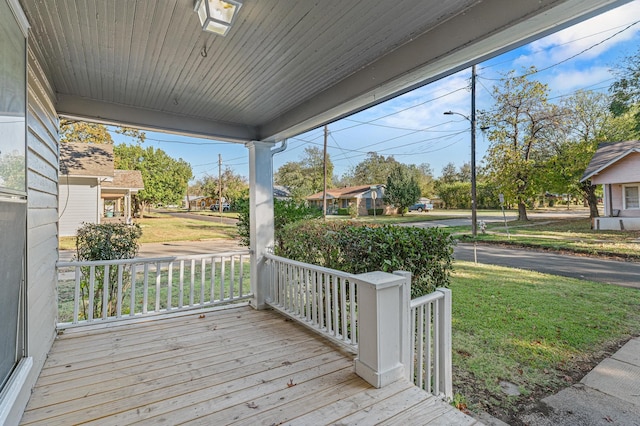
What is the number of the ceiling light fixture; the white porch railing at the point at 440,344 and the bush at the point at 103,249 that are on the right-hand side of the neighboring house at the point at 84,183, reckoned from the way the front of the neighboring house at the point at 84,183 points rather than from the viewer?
3

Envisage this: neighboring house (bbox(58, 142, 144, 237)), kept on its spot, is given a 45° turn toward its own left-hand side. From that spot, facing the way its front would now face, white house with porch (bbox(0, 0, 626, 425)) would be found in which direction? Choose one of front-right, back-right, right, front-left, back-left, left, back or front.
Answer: back-right

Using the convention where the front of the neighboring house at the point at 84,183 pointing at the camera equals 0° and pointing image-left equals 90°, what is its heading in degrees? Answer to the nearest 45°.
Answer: approximately 270°

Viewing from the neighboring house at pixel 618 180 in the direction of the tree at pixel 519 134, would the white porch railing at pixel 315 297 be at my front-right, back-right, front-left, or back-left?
back-left

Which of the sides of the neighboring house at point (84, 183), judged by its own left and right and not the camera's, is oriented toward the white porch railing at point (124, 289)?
right

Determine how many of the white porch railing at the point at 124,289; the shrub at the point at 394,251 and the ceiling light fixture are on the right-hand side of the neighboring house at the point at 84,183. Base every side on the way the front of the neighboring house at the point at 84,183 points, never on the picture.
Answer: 3

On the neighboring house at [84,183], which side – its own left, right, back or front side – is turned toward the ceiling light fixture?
right

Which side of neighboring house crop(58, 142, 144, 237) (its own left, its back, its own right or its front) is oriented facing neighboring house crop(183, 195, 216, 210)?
left

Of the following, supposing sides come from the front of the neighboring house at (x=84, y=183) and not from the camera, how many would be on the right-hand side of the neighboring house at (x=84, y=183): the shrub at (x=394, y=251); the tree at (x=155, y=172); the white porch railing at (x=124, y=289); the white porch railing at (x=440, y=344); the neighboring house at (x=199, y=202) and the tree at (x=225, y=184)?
3

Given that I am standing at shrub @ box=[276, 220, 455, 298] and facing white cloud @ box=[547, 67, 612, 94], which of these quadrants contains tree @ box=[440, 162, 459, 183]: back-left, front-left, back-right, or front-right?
front-left

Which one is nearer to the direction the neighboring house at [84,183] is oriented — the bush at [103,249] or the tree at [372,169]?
the tree

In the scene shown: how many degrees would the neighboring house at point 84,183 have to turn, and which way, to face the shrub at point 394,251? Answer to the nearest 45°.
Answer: approximately 90° to its right

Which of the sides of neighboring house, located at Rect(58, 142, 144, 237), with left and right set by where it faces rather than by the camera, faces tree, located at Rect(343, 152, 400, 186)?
front

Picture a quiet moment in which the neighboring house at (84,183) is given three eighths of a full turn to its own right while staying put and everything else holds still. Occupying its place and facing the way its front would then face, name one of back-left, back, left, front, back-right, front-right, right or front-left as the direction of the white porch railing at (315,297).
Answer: front-left

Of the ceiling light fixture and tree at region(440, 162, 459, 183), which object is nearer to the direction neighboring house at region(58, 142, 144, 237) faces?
the tree

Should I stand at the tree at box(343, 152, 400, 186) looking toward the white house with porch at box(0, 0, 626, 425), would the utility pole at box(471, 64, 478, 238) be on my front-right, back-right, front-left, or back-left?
front-left

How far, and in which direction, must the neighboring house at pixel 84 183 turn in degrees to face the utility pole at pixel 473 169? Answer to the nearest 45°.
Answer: approximately 45° to its right
